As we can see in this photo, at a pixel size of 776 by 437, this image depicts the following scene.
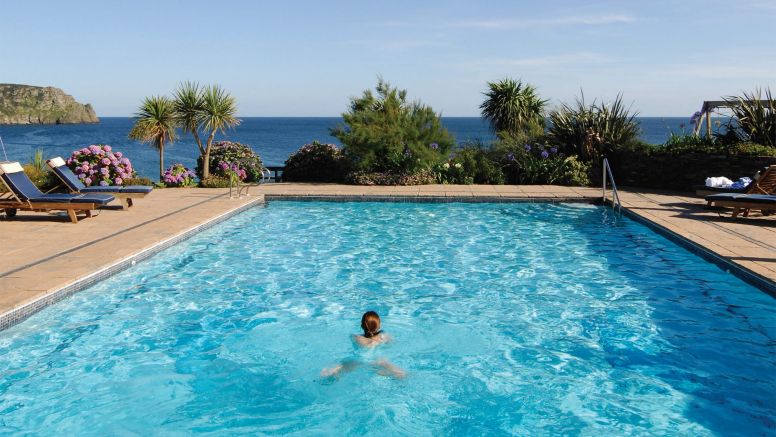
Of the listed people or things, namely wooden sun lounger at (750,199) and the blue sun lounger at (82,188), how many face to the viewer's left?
1

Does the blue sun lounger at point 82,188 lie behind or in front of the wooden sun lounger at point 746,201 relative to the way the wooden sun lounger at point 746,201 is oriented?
in front

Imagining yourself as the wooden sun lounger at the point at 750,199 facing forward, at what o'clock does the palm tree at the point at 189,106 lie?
The palm tree is roughly at 12 o'clock from the wooden sun lounger.

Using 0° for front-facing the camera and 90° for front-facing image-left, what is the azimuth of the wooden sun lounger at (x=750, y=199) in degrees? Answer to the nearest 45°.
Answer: approximately 90°

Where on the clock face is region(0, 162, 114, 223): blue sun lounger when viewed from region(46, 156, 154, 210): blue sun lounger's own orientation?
region(0, 162, 114, 223): blue sun lounger is roughly at 4 o'clock from region(46, 156, 154, 210): blue sun lounger.

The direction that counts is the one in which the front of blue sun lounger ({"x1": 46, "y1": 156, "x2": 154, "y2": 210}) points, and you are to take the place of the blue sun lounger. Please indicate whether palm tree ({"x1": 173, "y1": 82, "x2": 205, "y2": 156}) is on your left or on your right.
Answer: on your left

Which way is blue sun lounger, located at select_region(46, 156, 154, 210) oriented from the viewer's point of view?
to the viewer's right

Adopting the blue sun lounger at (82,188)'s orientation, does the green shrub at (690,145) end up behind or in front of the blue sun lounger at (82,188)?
in front

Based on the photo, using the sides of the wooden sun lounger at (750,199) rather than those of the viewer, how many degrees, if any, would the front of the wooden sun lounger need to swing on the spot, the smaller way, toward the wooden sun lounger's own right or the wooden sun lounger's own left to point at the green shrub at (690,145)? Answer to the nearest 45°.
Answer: approximately 90° to the wooden sun lounger's own right

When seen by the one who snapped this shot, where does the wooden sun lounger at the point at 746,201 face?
facing to the left of the viewer

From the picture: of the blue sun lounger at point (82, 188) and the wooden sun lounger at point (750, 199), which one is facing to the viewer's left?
the wooden sun lounger
